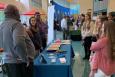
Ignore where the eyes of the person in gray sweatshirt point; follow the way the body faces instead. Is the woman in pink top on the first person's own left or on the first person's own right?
on the first person's own right

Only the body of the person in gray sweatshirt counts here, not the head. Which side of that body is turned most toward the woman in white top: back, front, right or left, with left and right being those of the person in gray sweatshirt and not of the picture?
front

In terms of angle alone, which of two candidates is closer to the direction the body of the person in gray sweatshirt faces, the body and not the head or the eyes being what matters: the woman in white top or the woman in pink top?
the woman in white top

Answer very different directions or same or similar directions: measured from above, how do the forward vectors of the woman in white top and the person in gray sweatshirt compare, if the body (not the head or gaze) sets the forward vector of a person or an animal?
very different directions

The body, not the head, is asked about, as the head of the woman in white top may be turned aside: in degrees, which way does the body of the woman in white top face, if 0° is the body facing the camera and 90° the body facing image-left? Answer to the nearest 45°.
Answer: approximately 45°

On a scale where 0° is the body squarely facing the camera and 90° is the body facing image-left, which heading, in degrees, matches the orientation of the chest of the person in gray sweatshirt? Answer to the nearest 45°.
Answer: approximately 225°
